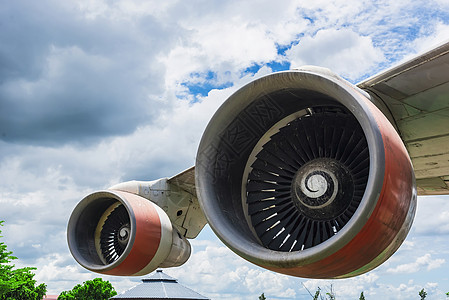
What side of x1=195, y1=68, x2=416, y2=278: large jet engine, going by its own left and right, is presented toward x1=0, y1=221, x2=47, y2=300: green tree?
right

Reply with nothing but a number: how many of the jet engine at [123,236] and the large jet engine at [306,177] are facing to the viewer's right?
0

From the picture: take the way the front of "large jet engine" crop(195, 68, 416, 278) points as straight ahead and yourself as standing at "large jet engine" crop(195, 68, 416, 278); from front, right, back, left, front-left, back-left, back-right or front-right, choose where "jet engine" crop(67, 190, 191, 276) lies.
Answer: right

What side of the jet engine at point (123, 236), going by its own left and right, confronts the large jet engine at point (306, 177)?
left

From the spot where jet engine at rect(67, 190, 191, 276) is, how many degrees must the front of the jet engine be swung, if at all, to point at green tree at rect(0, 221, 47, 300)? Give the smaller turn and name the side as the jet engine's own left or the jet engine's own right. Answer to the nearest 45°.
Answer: approximately 135° to the jet engine's own right

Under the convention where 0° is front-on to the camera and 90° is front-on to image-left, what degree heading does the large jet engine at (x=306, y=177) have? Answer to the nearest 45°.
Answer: approximately 45°
